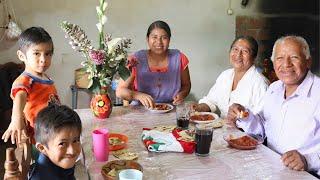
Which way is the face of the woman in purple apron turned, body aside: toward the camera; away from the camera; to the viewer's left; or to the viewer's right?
toward the camera

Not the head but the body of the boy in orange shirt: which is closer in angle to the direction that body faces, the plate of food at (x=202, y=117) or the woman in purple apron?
the plate of food

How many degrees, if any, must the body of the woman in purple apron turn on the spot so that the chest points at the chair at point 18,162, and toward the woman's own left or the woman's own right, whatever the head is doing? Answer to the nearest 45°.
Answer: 0° — they already face it

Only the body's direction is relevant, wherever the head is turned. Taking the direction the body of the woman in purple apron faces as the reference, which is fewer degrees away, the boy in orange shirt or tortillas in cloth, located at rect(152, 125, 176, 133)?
the tortillas in cloth

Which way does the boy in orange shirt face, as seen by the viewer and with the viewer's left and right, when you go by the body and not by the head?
facing the viewer and to the right of the viewer

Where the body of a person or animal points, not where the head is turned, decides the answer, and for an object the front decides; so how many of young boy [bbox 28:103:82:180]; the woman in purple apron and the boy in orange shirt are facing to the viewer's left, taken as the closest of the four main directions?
0

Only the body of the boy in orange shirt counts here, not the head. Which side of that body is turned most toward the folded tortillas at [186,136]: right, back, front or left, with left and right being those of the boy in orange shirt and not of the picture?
front

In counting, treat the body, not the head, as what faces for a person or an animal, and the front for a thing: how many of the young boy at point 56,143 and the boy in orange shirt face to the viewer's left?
0

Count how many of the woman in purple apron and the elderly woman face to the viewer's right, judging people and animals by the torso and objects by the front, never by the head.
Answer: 0

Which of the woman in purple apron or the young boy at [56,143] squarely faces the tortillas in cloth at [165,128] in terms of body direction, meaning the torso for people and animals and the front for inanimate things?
the woman in purple apron

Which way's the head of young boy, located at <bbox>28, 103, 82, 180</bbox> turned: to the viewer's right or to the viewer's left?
to the viewer's right

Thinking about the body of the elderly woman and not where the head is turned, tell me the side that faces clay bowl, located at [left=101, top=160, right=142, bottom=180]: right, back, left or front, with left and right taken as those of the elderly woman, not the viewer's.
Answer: front

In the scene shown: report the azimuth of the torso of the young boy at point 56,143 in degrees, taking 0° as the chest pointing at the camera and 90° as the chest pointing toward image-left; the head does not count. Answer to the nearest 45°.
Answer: approximately 315°

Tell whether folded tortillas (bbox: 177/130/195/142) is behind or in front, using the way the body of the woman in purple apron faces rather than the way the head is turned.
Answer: in front

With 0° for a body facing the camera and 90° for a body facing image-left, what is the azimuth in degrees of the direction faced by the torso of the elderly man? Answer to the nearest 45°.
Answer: approximately 45°

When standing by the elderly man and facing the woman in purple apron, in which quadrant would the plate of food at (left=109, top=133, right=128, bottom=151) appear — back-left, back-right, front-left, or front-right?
front-left

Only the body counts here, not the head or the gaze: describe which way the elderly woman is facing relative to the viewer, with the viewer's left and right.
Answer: facing the viewer and to the left of the viewer

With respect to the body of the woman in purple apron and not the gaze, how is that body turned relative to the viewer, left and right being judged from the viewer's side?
facing the viewer
